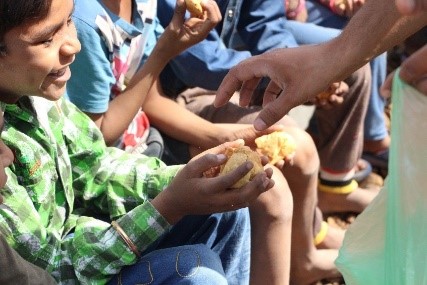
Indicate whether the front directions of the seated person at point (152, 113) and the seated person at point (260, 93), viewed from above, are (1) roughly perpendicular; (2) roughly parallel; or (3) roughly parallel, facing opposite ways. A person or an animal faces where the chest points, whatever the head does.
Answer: roughly parallel

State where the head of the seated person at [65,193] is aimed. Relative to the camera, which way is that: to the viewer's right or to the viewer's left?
to the viewer's right

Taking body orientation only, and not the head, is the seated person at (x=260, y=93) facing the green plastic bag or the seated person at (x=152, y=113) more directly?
the green plastic bag

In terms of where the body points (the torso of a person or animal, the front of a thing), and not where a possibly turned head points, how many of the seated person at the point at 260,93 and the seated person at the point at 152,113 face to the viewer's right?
2

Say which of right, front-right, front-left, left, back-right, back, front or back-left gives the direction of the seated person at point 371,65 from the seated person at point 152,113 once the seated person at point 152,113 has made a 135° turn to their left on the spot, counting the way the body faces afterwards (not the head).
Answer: right

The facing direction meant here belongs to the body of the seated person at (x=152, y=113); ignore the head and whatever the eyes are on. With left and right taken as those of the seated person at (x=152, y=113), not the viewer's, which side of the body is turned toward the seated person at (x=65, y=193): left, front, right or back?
right

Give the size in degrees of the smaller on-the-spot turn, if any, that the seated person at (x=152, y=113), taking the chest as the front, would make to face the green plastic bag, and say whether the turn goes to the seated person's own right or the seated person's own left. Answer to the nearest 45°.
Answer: approximately 45° to the seated person's own right

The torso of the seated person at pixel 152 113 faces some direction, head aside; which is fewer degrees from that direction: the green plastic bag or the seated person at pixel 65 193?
the green plastic bag

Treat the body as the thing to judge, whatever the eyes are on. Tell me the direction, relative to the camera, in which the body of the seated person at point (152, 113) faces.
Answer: to the viewer's right
